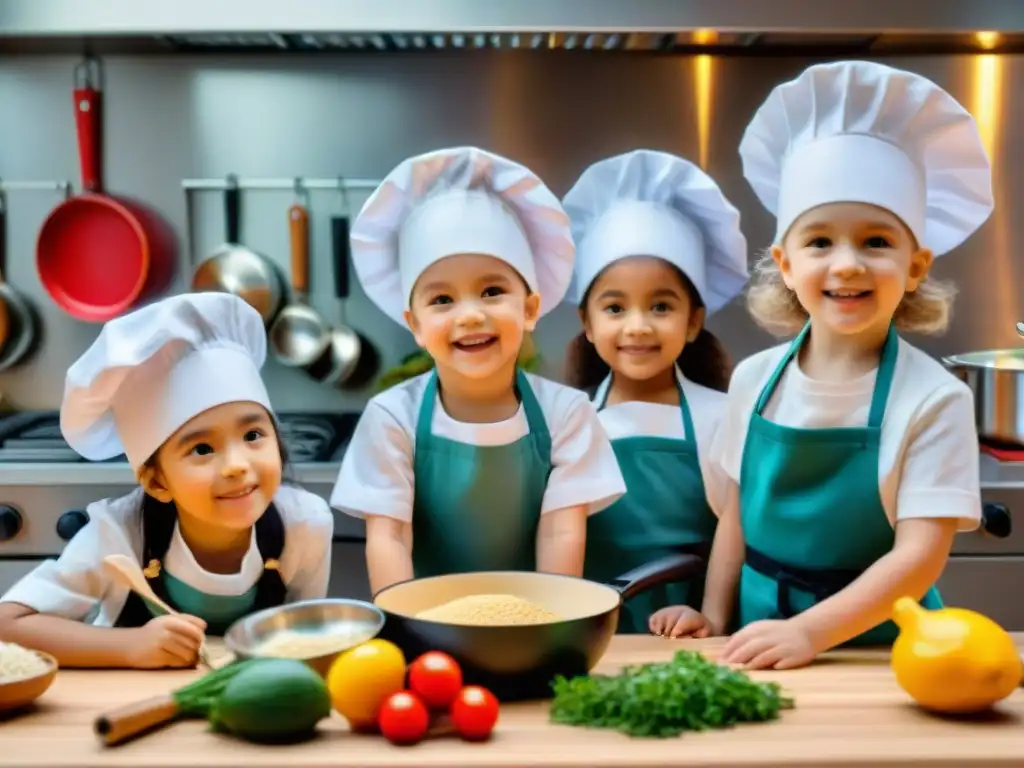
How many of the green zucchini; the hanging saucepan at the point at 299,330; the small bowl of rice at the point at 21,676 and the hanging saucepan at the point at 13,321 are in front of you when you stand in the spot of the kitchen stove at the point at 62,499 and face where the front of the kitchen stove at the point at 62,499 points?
2

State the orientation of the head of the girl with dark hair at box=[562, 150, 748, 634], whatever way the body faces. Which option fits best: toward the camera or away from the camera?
toward the camera

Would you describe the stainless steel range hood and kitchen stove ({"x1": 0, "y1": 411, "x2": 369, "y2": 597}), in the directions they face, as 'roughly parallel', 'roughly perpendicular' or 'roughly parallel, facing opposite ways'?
roughly parallel

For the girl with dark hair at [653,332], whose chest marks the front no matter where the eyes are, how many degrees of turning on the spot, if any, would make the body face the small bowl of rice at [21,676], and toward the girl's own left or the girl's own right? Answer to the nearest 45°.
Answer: approximately 45° to the girl's own right

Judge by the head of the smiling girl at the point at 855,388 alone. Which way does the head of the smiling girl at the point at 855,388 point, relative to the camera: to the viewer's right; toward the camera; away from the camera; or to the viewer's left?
toward the camera

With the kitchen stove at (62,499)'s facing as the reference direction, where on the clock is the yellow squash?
The yellow squash is roughly at 11 o'clock from the kitchen stove.

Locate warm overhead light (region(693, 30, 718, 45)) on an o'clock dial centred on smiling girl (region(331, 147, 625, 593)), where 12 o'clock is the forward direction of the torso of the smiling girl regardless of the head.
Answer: The warm overhead light is roughly at 7 o'clock from the smiling girl.

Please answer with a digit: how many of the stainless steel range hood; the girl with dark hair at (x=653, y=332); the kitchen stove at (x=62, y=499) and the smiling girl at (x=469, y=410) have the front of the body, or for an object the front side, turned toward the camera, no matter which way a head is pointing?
4

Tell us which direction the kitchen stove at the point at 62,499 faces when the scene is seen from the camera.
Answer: facing the viewer

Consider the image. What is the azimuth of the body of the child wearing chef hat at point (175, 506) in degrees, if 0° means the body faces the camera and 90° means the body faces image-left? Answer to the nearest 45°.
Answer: approximately 315°

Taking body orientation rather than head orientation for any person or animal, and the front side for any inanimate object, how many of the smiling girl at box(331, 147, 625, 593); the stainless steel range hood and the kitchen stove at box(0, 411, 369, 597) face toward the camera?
3

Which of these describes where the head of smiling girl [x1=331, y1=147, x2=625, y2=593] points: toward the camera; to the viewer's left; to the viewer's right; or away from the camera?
toward the camera

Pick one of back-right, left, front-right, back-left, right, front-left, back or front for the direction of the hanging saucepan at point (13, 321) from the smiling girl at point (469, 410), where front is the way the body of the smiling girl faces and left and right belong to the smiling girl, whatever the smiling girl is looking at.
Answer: back-right

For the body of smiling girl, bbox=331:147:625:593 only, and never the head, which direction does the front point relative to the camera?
toward the camera

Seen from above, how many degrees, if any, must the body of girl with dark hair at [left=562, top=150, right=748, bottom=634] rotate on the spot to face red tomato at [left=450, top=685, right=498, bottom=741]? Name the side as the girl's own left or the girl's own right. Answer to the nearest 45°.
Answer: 0° — they already face it

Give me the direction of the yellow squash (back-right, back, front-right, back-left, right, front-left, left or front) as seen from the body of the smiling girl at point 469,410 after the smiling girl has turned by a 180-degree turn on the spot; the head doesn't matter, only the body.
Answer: back-right

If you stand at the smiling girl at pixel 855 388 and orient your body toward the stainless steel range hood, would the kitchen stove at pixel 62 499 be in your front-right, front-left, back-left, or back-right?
front-left
